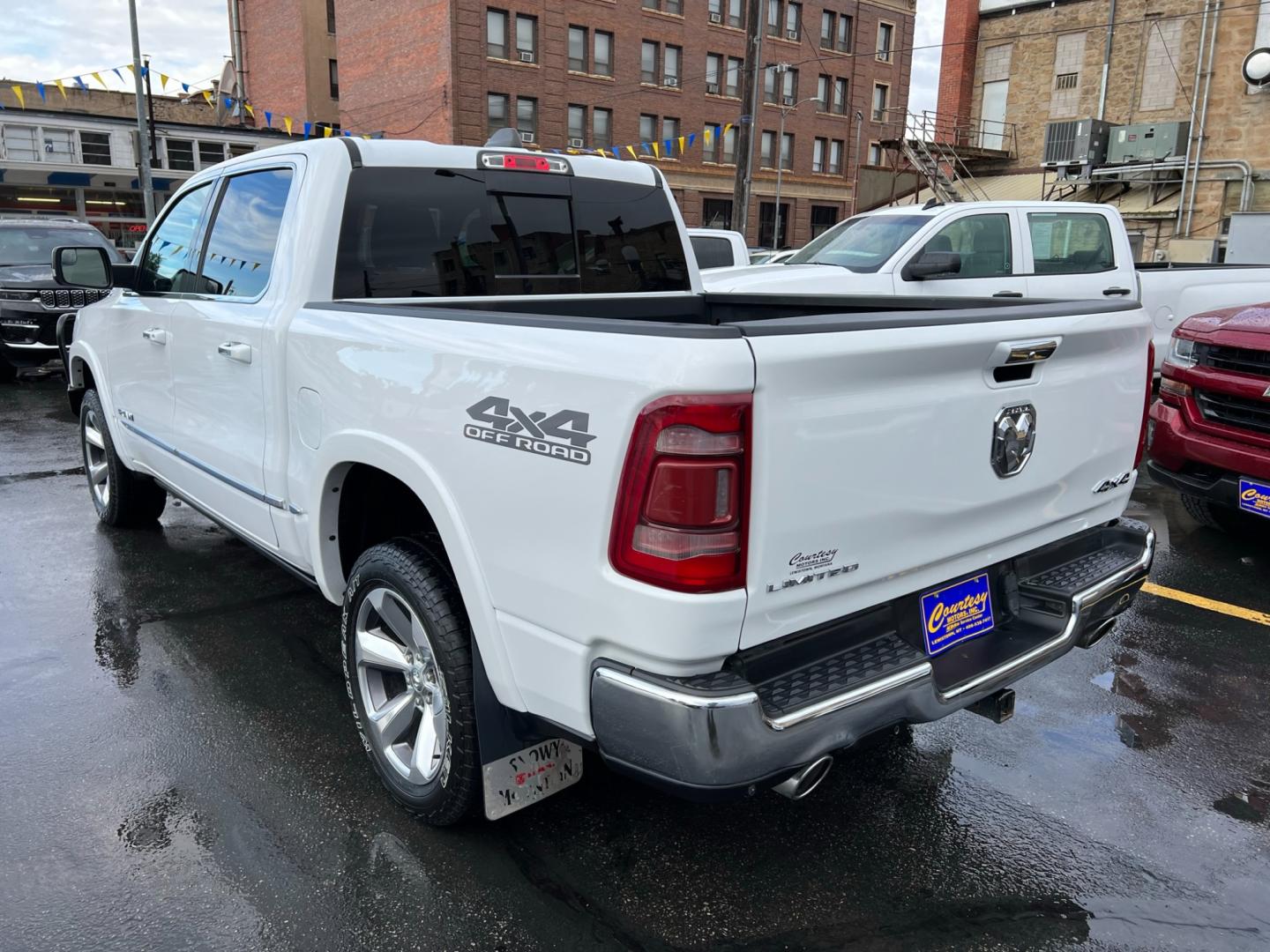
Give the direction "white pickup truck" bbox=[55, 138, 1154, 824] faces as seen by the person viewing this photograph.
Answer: facing away from the viewer and to the left of the viewer

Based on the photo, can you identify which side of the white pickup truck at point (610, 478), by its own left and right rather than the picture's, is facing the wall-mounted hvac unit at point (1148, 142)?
right

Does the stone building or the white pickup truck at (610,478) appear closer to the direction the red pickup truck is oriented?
the white pickup truck

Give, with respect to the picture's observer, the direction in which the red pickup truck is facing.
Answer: facing the viewer and to the left of the viewer

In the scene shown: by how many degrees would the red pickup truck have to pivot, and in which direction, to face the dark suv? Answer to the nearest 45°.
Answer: approximately 45° to its right

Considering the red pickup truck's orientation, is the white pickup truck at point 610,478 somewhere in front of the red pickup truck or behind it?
in front

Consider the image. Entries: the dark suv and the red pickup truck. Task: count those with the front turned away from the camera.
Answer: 0

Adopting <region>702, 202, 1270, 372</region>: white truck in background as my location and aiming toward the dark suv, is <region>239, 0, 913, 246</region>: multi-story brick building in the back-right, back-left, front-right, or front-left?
front-right

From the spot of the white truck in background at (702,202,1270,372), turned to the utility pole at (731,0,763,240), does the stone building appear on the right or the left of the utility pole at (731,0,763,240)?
right

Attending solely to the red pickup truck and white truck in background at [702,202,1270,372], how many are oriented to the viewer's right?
0

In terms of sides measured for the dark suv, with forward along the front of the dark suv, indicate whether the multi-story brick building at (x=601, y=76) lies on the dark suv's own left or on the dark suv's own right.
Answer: on the dark suv's own left

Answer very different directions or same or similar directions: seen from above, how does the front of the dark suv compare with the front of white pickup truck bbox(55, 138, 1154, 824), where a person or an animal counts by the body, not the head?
very different directions

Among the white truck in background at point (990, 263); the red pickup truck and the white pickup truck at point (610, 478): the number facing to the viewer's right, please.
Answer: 0

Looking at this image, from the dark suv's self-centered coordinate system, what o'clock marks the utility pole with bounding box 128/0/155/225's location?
The utility pole is roughly at 8 o'clock from the dark suv.

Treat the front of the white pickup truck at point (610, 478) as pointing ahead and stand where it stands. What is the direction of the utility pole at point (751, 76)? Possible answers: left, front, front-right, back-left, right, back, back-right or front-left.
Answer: front-right
